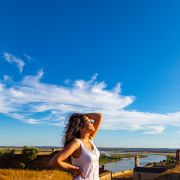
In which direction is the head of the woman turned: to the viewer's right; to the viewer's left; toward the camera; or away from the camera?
to the viewer's right

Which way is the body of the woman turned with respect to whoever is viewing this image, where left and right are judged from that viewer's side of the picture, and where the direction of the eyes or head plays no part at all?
facing the viewer and to the right of the viewer
